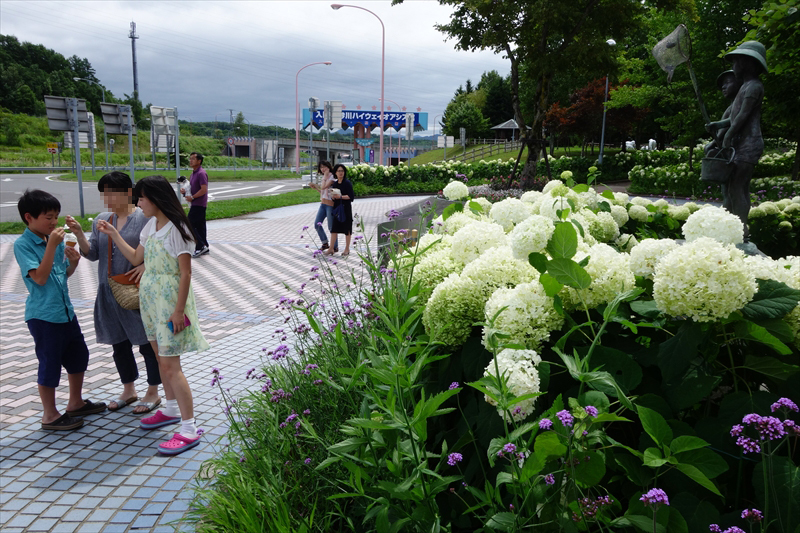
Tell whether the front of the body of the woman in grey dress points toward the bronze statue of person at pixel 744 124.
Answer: no

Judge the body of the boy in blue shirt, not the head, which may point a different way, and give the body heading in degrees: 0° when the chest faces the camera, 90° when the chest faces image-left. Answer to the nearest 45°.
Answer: approximately 315°

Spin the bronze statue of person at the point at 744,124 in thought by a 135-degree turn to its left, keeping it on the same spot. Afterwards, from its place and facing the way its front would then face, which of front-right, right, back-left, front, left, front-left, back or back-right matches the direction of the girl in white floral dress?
right

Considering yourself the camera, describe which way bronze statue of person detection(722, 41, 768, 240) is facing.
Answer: facing to the left of the viewer

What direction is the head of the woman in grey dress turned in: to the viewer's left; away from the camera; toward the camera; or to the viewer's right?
toward the camera

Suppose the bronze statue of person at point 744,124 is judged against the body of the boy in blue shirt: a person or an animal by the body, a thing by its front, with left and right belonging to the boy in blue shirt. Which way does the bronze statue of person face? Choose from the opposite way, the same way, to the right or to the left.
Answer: the opposite way

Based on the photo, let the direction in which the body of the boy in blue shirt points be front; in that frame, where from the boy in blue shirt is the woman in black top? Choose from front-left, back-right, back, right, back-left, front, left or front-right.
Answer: left

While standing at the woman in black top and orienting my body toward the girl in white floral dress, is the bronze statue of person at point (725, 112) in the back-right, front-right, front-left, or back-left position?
front-left

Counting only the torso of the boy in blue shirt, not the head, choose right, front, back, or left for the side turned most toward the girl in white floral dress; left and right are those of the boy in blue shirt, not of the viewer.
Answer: front

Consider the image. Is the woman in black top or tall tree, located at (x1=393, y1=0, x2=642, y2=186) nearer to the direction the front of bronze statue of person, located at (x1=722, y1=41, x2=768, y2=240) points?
the woman in black top

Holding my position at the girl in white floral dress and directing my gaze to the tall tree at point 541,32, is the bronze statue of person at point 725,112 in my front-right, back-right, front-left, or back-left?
front-right
